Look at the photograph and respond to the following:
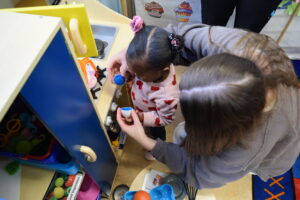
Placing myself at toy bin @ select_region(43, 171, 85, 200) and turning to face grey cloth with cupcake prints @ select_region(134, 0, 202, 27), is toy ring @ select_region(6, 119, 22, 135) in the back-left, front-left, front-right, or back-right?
front-left

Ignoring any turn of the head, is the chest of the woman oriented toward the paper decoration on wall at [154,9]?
no

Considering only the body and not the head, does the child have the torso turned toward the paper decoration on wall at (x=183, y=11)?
no

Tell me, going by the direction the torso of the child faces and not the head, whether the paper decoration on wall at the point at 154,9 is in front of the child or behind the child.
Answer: behind

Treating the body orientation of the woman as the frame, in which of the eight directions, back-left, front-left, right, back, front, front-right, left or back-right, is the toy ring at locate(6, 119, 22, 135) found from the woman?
front

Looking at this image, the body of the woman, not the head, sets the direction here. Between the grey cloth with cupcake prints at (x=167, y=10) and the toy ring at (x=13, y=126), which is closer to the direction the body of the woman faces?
the toy ring

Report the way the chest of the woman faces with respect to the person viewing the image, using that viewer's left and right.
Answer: facing to the left of the viewer

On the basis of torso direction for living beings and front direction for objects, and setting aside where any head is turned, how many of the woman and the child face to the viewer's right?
0
